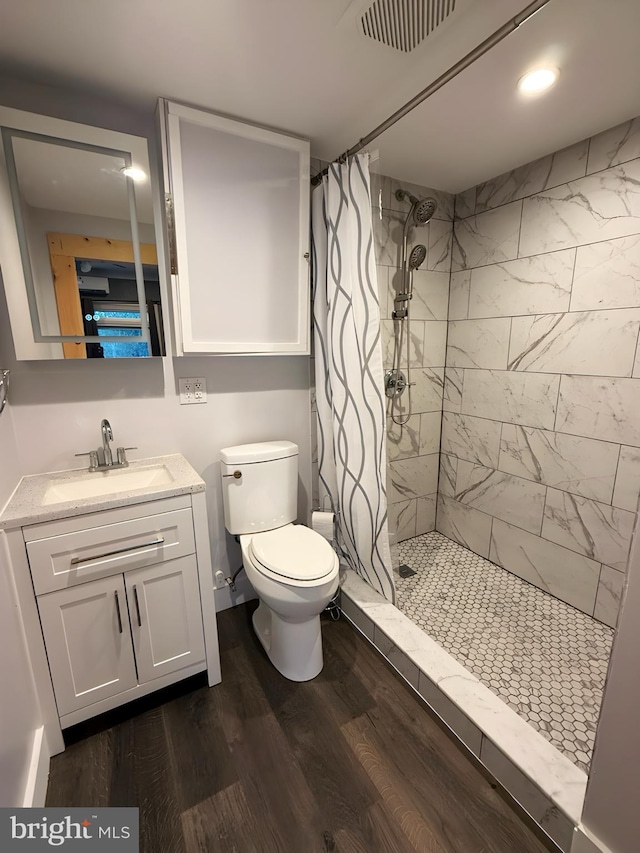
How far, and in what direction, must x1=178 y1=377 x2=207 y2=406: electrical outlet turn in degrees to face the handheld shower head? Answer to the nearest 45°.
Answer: approximately 90° to its left

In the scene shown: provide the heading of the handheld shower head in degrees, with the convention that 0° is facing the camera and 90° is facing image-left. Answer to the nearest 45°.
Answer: approximately 315°

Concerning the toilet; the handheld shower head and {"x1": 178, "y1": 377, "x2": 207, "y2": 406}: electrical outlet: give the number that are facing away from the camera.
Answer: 0

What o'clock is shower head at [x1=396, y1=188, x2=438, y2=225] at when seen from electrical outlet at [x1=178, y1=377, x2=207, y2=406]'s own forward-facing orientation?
The shower head is roughly at 9 o'clock from the electrical outlet.

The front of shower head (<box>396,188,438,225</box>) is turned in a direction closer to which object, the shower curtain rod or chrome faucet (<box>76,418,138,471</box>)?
the shower curtain rod

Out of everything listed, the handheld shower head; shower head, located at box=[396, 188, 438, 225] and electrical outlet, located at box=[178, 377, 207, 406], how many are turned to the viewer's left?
0

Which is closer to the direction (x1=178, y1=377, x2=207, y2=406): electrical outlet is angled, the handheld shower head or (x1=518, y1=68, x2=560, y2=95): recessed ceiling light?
the recessed ceiling light

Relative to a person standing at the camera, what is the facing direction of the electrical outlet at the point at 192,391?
facing the viewer

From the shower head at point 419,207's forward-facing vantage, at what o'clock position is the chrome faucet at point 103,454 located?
The chrome faucet is roughly at 3 o'clock from the shower head.

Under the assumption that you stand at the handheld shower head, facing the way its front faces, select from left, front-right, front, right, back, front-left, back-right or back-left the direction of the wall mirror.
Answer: right

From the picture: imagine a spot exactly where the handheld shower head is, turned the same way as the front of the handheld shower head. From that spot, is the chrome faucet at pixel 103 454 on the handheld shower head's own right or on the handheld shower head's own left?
on the handheld shower head's own right

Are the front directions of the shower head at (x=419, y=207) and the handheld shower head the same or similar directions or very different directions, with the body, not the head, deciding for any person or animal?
same or similar directions

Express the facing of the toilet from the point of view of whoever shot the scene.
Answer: facing the viewer and to the right of the viewer

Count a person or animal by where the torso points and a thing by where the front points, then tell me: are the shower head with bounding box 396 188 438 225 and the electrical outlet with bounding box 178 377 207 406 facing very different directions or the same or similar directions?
same or similar directions
